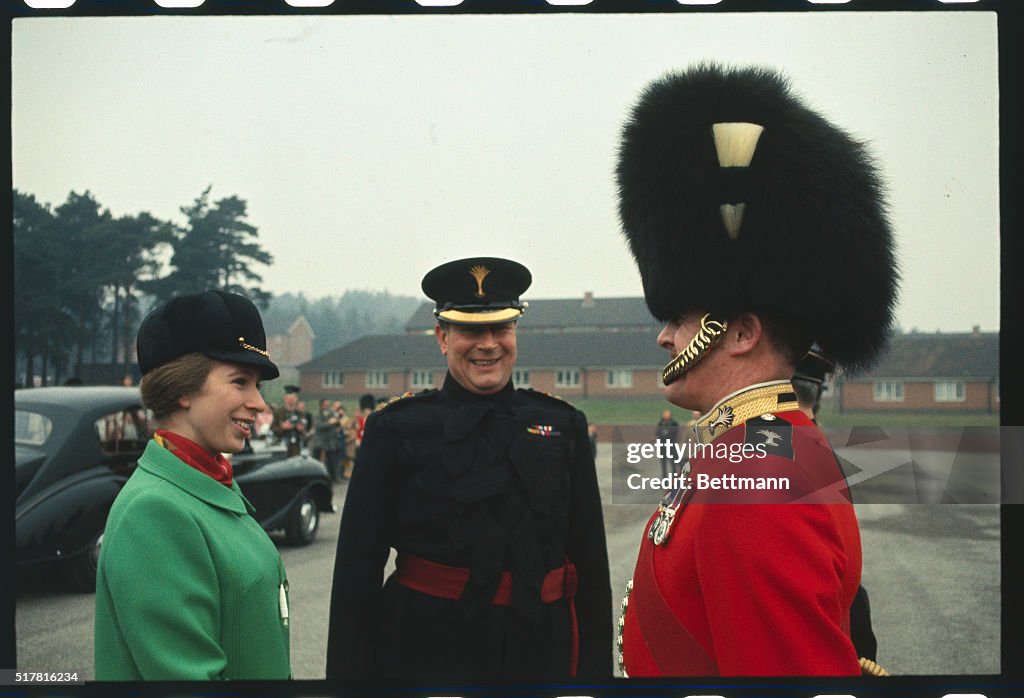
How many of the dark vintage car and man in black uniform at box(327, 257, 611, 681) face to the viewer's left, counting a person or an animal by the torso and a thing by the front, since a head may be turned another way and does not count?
0

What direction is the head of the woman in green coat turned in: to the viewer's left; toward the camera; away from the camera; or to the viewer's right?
to the viewer's right

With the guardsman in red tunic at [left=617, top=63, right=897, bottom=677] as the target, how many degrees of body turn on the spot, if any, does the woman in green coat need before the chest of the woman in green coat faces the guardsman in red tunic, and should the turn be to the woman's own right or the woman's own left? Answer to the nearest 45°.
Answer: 0° — they already face them

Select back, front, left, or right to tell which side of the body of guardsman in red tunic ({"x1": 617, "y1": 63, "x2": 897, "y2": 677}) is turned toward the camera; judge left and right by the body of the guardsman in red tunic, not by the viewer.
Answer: left

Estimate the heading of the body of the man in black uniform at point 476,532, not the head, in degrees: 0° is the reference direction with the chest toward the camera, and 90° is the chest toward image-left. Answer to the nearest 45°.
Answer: approximately 0°

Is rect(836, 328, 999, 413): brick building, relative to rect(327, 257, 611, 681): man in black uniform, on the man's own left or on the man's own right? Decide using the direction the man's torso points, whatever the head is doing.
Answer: on the man's own left

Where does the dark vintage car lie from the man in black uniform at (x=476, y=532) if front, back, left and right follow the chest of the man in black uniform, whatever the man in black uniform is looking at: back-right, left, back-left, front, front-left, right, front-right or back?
back-right

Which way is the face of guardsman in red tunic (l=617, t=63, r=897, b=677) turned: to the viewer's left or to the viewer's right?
to the viewer's left

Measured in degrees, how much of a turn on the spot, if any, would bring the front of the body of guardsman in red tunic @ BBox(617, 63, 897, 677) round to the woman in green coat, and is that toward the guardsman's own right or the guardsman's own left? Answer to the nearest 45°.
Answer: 0° — they already face them
